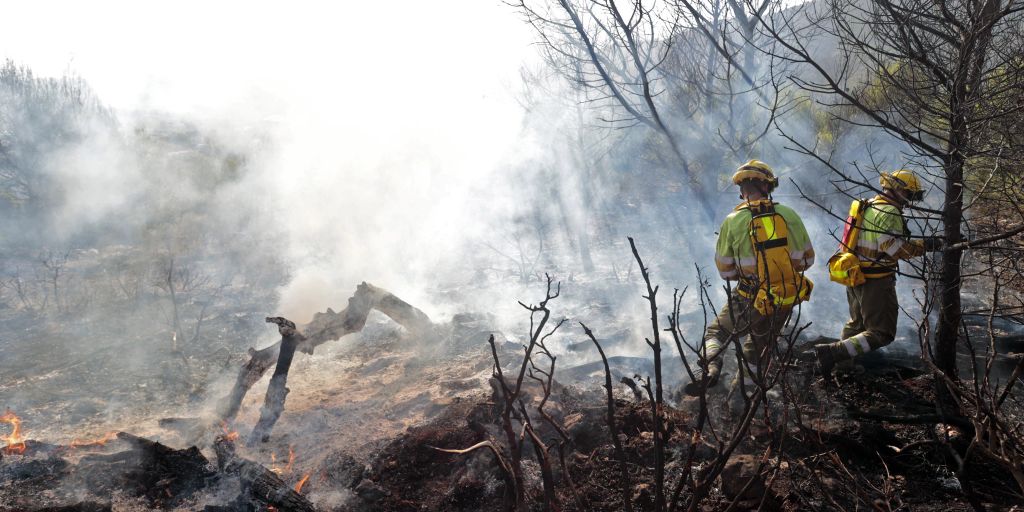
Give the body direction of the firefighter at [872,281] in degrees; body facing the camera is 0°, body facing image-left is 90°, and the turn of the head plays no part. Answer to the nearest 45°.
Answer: approximately 270°

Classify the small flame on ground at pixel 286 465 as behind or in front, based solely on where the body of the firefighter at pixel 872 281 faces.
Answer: behind

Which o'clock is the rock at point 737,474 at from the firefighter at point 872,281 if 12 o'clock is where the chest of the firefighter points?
The rock is roughly at 4 o'clock from the firefighter.

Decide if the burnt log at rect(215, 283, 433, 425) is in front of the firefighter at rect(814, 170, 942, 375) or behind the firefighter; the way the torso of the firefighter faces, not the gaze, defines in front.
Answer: behind

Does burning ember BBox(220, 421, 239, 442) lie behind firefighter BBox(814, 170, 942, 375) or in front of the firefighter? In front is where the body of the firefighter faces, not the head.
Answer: behind

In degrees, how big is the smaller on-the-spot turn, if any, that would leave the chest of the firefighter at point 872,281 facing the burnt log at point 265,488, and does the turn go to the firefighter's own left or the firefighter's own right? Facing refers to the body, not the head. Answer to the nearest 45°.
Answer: approximately 135° to the firefighter's own right

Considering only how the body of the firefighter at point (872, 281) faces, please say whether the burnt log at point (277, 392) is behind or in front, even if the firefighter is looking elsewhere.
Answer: behind

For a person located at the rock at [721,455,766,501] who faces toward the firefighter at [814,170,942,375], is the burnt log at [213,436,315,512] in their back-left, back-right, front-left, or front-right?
back-left
